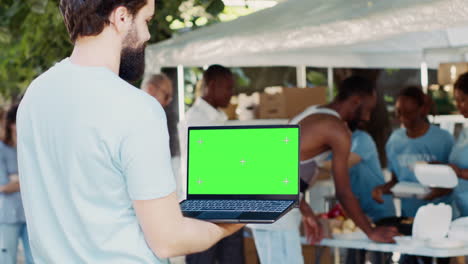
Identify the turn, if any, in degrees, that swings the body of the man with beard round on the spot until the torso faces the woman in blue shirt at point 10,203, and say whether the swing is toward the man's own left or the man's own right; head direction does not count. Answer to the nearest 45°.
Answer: approximately 45° to the man's own left

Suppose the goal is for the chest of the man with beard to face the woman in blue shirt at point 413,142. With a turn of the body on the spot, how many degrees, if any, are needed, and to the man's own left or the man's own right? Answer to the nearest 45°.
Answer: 0° — they already face them

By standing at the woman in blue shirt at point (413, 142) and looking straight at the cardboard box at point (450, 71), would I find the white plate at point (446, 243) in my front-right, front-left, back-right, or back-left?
back-right

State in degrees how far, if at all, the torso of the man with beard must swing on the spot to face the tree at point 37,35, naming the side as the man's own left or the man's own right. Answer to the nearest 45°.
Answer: approximately 45° to the man's own left

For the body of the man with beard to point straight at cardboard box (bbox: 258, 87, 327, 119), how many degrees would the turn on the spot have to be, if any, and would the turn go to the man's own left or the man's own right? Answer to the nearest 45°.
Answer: approximately 45° to the man's own left

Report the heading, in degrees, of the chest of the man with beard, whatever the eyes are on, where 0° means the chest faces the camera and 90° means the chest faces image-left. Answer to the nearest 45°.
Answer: approximately 225°
